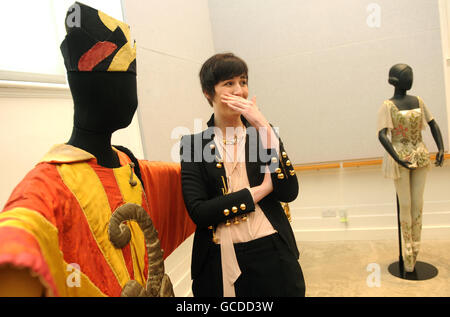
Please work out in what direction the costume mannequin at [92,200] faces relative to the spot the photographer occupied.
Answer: facing the viewer and to the right of the viewer
